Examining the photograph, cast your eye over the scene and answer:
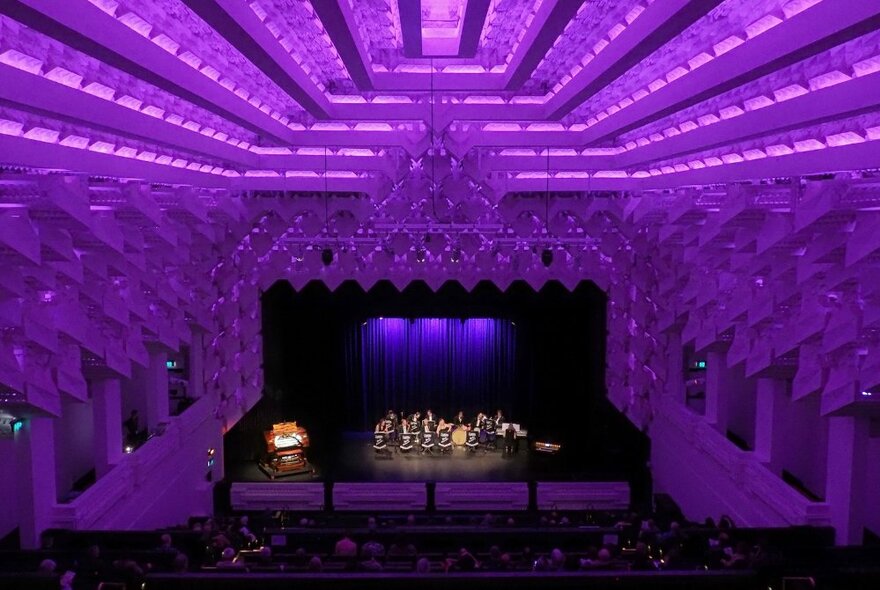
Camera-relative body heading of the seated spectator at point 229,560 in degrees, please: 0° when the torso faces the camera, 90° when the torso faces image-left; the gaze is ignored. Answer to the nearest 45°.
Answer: approximately 180°

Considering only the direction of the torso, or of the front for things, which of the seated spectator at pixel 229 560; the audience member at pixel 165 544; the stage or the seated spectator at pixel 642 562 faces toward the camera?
the stage

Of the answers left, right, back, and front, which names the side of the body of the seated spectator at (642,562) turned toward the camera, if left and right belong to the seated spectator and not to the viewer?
back

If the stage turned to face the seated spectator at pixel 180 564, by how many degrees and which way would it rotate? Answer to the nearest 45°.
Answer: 0° — it already faces them
